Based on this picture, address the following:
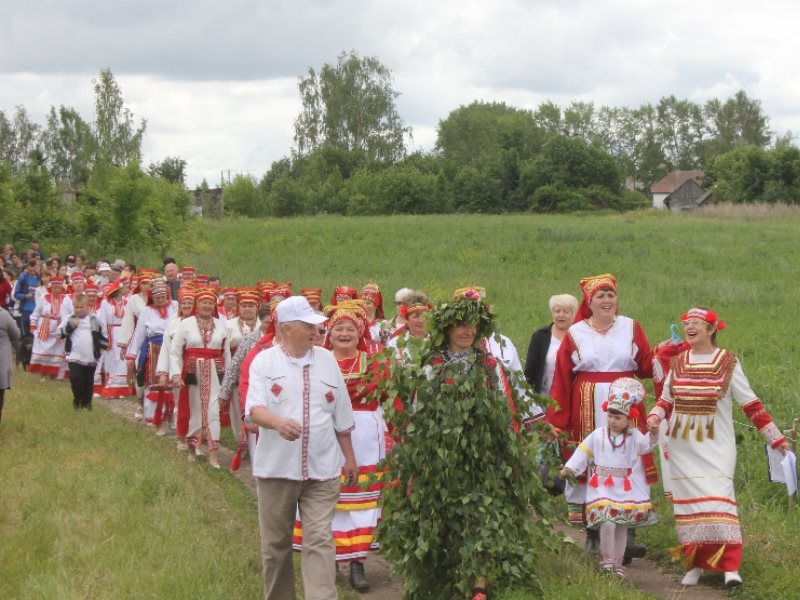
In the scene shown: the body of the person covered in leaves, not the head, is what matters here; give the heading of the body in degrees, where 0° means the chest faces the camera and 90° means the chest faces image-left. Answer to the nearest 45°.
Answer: approximately 0°

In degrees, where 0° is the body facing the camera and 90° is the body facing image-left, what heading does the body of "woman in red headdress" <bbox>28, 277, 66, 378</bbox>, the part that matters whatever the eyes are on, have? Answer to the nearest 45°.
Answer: approximately 315°

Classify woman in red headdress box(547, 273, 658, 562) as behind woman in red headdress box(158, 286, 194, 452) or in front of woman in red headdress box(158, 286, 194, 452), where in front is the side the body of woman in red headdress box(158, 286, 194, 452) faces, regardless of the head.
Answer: in front

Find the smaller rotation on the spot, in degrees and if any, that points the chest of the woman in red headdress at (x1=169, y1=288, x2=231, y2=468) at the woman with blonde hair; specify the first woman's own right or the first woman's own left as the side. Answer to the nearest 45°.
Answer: approximately 45° to the first woman's own left

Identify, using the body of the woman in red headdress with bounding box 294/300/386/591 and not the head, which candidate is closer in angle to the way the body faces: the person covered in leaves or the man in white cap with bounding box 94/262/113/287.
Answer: the person covered in leaves

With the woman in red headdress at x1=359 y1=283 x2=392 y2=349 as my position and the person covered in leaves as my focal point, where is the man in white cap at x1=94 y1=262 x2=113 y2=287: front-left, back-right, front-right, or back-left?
back-right

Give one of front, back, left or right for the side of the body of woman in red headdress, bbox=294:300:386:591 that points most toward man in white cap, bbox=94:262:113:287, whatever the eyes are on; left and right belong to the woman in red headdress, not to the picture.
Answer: back

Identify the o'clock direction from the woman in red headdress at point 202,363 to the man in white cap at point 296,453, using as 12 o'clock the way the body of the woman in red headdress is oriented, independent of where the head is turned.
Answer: The man in white cap is roughly at 12 o'clock from the woman in red headdress.

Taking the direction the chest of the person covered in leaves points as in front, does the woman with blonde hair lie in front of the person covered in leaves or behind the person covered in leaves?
behind
